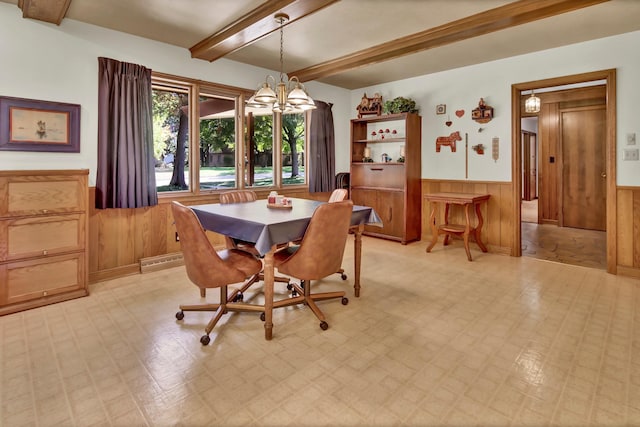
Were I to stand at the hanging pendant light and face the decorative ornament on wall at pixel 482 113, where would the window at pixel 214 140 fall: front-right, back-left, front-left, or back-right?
front-right

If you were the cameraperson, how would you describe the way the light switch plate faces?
facing the viewer

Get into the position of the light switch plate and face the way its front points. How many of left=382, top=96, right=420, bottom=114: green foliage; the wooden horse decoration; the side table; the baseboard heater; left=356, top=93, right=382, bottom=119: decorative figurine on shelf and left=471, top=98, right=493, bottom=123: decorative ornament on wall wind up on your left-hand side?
0

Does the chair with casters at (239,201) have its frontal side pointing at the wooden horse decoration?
no

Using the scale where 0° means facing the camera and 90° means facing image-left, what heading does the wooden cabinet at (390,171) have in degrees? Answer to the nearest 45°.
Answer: approximately 45°

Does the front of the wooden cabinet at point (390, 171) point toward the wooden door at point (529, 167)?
no
